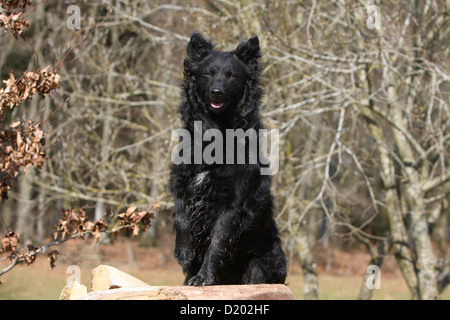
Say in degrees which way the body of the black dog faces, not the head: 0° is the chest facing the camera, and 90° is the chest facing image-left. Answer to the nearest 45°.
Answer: approximately 45°
